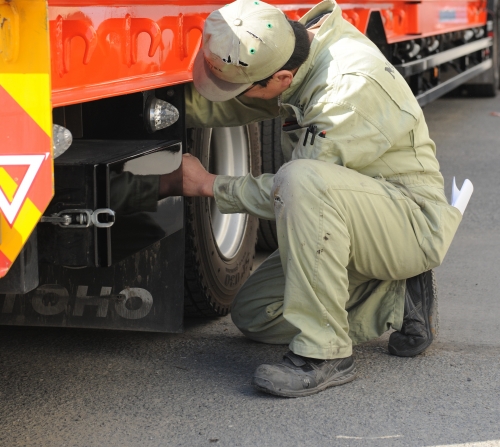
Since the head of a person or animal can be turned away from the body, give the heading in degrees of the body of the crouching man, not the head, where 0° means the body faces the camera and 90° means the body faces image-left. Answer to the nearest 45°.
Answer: approximately 90°

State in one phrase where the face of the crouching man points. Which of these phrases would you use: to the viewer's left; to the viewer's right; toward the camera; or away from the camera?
to the viewer's left
